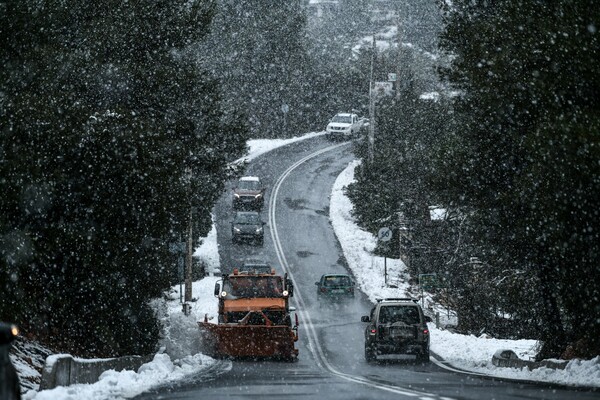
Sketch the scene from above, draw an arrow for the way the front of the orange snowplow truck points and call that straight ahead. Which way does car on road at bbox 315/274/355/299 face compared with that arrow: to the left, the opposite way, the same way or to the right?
the opposite way

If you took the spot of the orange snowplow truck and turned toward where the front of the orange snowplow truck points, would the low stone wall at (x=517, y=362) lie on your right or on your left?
on your left

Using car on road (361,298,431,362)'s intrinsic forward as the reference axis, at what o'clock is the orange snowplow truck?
The orange snowplow truck is roughly at 9 o'clock from the car on road.

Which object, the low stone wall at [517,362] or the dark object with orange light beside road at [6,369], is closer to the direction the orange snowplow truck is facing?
the dark object with orange light beside road

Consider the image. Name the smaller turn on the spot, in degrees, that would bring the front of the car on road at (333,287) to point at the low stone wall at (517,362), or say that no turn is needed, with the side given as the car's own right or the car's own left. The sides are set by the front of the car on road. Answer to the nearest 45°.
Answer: approximately 180°

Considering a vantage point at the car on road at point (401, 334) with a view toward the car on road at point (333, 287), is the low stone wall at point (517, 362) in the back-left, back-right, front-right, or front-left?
back-right

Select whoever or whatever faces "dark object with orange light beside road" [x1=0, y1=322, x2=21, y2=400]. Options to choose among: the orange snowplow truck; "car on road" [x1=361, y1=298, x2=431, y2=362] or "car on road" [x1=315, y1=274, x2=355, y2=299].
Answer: the orange snowplow truck

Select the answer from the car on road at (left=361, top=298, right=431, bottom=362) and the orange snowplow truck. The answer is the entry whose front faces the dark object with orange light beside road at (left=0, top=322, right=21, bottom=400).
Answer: the orange snowplow truck

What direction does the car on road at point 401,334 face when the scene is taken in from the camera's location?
facing away from the viewer

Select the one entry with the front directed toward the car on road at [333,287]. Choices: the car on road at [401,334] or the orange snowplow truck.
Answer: the car on road at [401,334]

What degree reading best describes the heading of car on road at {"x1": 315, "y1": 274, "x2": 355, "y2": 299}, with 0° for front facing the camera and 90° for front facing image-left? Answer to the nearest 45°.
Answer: approximately 180°
